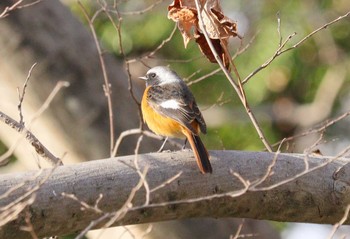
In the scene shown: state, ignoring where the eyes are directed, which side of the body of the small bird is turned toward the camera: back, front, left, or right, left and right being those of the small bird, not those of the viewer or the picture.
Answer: left
